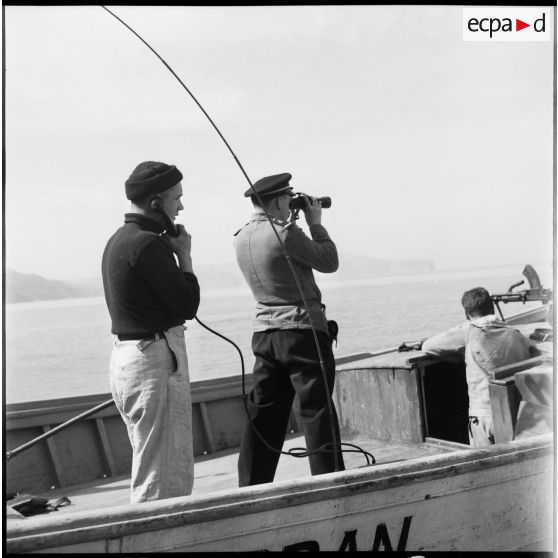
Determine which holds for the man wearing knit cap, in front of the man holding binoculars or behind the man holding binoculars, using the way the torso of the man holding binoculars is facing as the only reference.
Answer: behind

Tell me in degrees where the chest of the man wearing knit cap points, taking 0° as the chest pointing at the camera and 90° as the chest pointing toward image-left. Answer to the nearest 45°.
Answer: approximately 225°

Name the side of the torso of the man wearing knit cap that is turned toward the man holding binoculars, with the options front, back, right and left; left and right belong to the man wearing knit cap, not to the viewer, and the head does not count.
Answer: front

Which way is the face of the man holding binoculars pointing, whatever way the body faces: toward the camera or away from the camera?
away from the camera

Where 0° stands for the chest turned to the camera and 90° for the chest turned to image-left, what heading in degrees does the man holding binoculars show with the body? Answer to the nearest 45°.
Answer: approximately 225°
